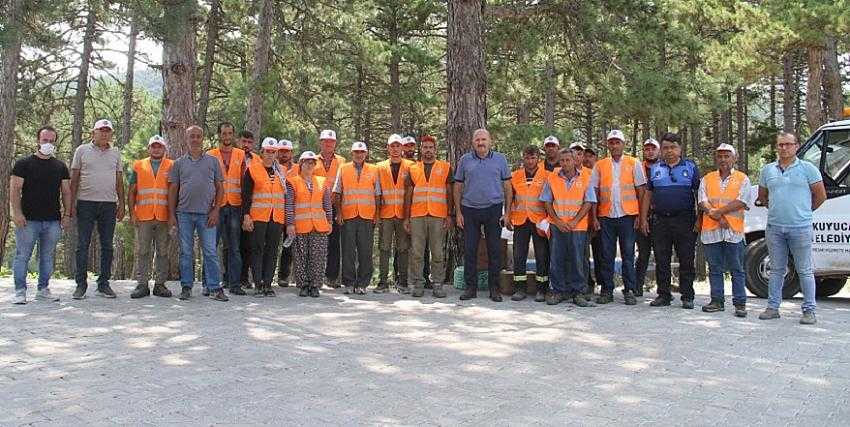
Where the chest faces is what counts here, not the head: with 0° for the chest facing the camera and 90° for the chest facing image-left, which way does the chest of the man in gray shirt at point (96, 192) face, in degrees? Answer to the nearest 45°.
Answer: approximately 0°

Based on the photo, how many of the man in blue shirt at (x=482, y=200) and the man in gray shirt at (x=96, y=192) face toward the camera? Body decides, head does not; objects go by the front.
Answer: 2

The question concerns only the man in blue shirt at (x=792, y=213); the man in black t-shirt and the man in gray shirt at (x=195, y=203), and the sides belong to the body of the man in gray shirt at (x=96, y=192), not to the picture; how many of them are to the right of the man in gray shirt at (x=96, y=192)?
1

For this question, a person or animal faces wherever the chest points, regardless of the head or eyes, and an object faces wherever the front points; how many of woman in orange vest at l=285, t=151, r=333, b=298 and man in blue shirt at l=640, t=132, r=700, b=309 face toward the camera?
2

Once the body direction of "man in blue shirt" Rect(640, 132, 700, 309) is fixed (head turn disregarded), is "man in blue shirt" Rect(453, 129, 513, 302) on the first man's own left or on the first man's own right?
on the first man's own right

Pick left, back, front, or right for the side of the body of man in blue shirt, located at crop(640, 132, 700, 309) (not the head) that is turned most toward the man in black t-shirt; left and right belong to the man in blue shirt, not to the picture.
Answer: right

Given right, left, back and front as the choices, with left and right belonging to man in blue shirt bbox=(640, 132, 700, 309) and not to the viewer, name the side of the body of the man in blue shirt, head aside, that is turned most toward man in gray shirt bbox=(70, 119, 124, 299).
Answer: right

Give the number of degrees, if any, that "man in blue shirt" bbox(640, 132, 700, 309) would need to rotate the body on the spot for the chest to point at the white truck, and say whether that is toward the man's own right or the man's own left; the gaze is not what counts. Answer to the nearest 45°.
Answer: approximately 135° to the man's own left

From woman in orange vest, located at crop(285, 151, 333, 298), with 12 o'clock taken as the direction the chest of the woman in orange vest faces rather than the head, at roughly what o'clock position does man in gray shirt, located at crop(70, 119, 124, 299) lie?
The man in gray shirt is roughly at 3 o'clock from the woman in orange vest.
